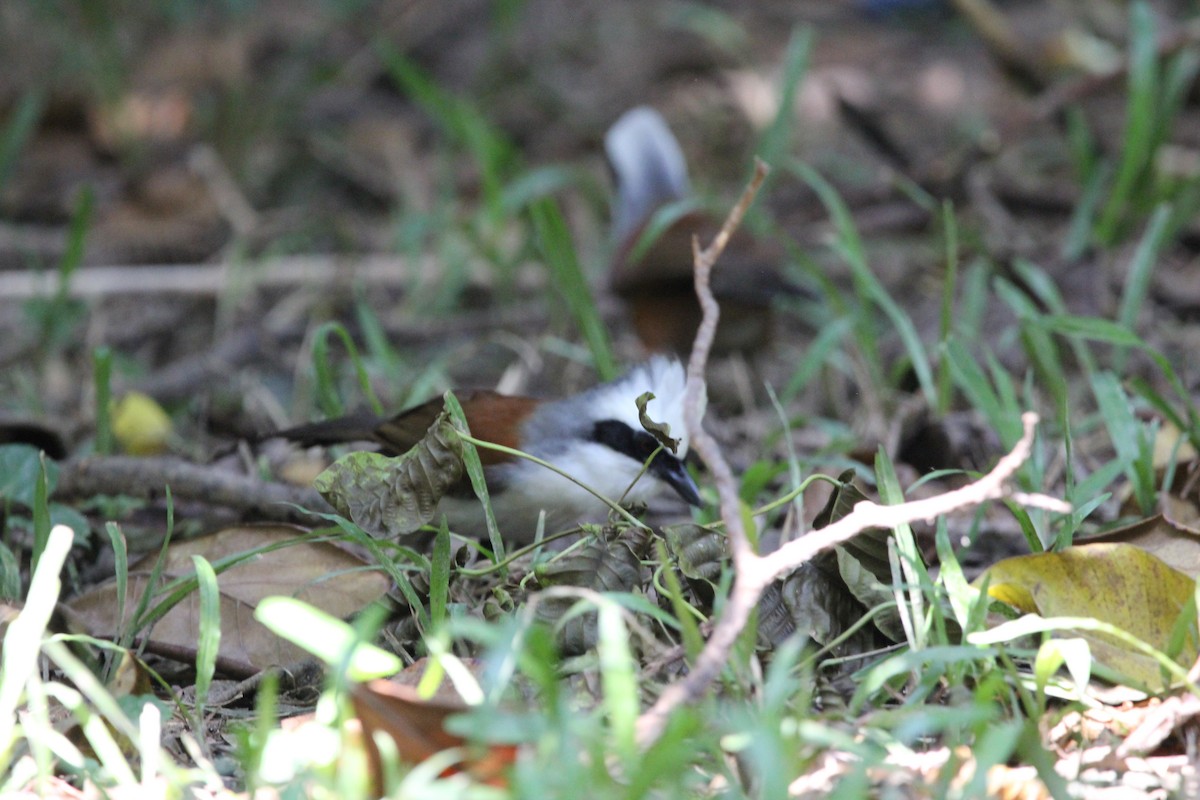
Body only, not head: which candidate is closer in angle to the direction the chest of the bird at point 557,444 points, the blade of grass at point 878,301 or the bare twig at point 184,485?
the blade of grass

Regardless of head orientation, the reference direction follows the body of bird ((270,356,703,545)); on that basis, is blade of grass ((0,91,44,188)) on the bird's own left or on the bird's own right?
on the bird's own left

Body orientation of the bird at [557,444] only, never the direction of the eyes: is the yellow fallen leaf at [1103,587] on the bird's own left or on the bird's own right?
on the bird's own right

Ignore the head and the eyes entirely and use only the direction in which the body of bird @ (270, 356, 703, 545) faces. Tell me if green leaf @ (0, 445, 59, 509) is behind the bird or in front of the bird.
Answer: behind

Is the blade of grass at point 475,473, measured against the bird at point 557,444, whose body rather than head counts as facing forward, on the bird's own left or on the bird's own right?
on the bird's own right

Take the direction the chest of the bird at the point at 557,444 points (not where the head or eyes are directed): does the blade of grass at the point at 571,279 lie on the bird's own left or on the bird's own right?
on the bird's own left

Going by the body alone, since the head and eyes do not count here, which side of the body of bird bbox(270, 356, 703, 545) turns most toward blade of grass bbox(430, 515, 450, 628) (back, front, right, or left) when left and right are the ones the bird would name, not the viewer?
right

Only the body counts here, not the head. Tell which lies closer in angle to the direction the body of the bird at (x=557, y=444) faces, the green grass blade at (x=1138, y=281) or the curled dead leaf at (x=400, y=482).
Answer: the green grass blade

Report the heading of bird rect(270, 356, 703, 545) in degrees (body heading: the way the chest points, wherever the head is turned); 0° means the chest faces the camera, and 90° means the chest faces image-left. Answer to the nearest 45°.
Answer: approximately 270°

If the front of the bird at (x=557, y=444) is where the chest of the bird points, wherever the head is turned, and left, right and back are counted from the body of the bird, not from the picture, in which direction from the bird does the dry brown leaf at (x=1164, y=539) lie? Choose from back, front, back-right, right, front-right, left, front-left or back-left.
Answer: front-right
